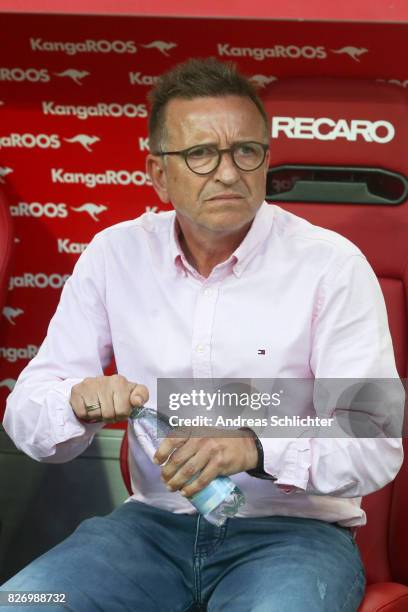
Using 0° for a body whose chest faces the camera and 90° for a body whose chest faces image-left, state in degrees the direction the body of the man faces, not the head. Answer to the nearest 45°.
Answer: approximately 0°
